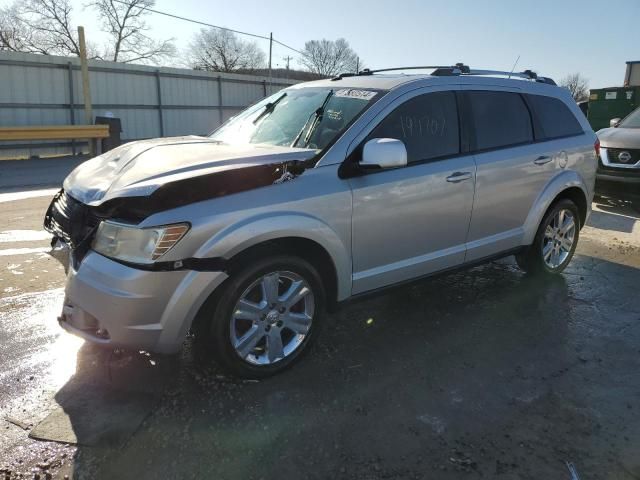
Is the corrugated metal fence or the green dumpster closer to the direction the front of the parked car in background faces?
the corrugated metal fence

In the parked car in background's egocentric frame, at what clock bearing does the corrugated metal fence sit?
The corrugated metal fence is roughly at 2 o'clock from the parked car in background.

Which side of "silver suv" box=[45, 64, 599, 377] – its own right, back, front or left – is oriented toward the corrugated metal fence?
right

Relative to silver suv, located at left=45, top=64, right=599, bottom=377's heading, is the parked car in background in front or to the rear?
to the rear

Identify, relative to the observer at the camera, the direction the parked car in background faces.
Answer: facing the viewer and to the left of the viewer

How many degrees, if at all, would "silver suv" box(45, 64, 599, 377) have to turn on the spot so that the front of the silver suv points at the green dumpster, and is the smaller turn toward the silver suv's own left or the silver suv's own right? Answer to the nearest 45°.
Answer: approximately 180°

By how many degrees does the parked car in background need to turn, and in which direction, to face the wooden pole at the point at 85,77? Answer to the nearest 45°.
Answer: approximately 45° to its right

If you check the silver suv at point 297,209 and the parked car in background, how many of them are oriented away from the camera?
0

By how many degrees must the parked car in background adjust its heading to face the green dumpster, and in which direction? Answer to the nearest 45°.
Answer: approximately 135° to its right

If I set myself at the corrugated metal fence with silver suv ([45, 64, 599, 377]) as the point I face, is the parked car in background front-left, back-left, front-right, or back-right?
front-left
